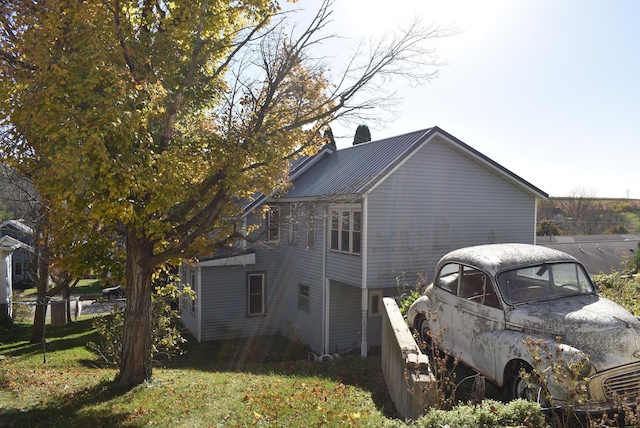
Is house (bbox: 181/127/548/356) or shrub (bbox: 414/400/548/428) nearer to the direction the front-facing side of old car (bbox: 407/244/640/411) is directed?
the shrub

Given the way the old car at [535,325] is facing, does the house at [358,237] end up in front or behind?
behind

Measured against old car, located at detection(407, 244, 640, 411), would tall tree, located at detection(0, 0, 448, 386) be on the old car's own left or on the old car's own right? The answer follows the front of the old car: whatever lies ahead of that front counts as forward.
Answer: on the old car's own right

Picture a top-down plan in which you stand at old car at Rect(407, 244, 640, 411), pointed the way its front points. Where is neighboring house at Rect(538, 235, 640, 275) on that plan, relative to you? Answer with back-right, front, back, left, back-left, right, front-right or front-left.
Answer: back-left

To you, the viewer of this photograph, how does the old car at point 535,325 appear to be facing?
facing the viewer and to the right of the viewer

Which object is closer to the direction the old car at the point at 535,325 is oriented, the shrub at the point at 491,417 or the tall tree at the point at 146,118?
the shrub

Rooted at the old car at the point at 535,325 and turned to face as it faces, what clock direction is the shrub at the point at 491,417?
The shrub is roughly at 2 o'clock from the old car.
